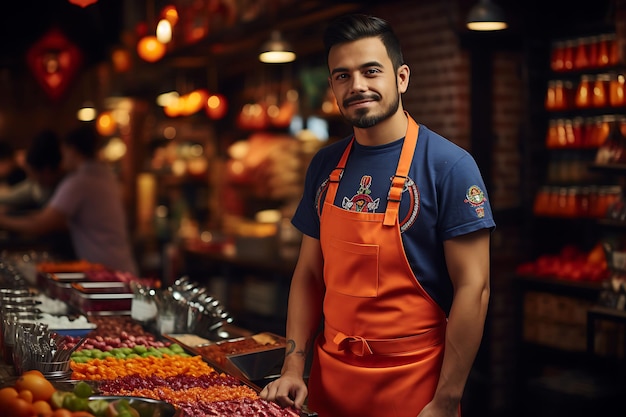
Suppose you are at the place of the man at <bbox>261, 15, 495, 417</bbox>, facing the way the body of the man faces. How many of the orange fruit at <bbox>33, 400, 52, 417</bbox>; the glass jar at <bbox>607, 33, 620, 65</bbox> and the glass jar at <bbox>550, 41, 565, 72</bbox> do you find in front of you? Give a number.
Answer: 1

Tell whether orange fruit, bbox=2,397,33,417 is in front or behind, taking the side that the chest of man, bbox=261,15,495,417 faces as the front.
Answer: in front

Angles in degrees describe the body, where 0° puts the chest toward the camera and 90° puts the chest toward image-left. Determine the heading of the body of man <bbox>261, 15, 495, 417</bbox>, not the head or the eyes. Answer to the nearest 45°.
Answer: approximately 45°

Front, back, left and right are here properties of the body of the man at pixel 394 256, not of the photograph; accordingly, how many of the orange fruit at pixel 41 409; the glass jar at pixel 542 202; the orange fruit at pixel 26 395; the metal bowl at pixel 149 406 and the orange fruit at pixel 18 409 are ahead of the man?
4

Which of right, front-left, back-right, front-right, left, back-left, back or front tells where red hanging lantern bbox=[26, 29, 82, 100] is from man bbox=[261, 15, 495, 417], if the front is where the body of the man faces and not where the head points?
right

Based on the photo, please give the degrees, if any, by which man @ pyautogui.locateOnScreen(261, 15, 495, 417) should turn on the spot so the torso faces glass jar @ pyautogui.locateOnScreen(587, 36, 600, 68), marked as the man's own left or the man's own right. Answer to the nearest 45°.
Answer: approximately 180°

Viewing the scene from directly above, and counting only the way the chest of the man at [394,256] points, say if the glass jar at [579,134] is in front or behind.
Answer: behind

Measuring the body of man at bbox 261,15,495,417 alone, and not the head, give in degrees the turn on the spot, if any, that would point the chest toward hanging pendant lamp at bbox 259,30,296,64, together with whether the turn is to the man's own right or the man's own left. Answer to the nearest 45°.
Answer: approximately 135° to the man's own right

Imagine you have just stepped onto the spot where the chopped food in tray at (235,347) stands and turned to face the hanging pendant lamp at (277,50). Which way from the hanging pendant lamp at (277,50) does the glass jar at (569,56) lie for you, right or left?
right

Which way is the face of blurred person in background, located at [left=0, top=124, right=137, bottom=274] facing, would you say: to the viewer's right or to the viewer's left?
to the viewer's left

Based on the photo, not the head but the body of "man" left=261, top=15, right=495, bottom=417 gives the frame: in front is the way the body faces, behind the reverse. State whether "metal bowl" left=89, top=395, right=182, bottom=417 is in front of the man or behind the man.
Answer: in front

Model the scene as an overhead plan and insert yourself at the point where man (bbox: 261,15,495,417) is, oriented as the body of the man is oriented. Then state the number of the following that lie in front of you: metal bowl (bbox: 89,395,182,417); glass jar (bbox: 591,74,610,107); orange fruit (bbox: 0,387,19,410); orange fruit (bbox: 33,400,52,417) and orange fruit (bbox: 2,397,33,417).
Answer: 4
